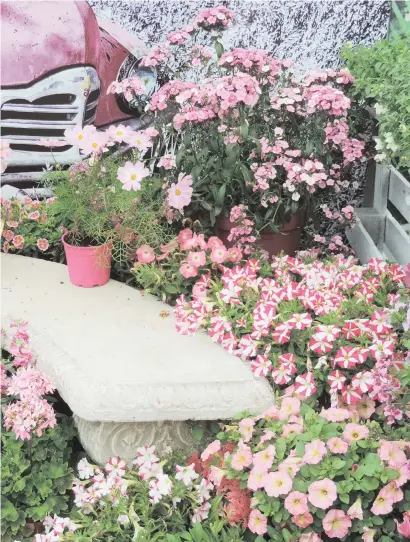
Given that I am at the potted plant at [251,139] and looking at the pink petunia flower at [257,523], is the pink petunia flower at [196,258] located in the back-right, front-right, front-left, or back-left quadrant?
front-right

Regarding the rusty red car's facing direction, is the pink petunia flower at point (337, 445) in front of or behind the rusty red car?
in front

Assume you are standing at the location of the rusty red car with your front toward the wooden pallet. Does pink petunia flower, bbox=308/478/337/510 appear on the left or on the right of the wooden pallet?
right

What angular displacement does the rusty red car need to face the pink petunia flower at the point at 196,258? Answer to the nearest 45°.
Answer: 0° — it already faces it

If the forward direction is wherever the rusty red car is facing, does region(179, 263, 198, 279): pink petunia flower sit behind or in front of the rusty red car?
in front

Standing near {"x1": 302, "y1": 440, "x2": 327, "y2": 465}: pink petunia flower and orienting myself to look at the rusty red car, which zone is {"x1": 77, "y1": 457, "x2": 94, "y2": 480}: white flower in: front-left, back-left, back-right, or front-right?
front-left

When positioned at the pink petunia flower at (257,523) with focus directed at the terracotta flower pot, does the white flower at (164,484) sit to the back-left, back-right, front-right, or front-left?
front-left

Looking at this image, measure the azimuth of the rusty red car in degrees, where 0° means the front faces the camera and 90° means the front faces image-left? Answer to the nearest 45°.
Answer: approximately 315°

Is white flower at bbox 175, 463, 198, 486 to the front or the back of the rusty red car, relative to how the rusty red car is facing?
to the front

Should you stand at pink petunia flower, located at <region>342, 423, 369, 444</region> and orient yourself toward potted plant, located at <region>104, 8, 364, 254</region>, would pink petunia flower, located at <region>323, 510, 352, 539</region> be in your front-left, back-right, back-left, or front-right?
back-left
